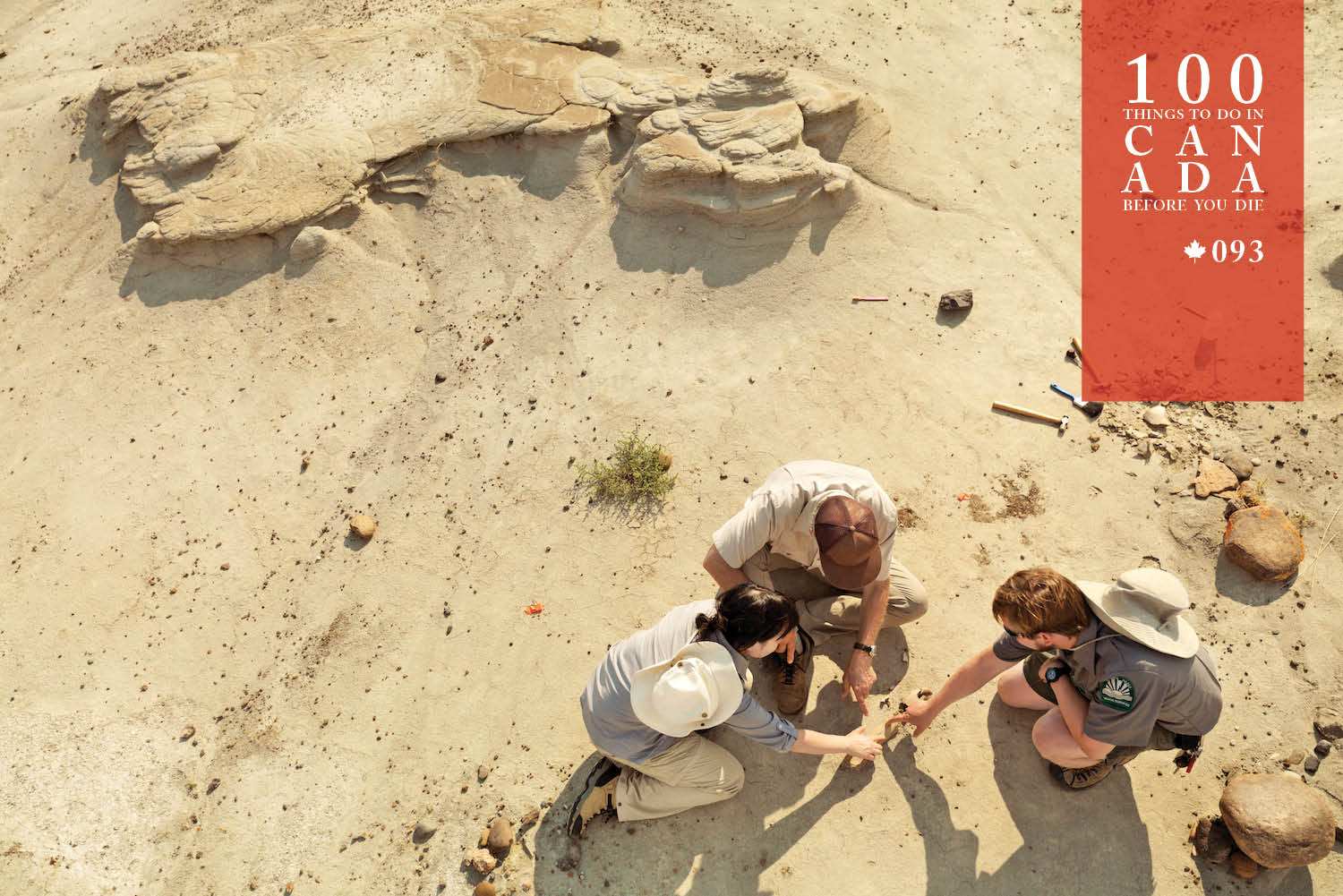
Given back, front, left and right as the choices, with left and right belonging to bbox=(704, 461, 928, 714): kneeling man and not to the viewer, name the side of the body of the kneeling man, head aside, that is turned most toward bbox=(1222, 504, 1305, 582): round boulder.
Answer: left

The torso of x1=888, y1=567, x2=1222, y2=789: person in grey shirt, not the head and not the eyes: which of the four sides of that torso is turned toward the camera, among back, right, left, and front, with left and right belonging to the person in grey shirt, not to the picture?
left

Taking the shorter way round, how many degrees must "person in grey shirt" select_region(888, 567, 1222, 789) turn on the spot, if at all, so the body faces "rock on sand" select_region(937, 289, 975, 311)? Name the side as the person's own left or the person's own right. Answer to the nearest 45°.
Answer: approximately 90° to the person's own right

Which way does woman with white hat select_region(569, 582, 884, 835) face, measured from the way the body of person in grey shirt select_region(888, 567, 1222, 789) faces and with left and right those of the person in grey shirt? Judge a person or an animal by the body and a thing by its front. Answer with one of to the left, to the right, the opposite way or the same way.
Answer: the opposite way

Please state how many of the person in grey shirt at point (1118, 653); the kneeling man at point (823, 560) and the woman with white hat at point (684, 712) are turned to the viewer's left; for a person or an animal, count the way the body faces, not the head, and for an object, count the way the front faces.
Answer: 1

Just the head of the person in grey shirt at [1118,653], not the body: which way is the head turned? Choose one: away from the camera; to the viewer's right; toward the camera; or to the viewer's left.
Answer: to the viewer's left

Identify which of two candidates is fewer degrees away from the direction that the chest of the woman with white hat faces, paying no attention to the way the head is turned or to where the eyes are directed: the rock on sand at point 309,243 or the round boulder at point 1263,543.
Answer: the round boulder

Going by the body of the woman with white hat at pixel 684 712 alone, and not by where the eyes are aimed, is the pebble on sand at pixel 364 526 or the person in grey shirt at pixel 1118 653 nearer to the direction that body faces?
the person in grey shirt

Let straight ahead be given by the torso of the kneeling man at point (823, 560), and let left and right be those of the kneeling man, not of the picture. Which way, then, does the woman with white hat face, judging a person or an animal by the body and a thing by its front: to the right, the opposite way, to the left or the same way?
to the left

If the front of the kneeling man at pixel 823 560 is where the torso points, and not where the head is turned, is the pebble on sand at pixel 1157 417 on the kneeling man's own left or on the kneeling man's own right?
on the kneeling man's own left

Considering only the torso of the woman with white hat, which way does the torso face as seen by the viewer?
to the viewer's right

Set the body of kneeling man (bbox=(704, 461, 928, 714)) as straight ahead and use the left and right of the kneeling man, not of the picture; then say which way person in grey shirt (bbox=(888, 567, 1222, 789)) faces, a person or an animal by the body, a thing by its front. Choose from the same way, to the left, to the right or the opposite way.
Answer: to the right

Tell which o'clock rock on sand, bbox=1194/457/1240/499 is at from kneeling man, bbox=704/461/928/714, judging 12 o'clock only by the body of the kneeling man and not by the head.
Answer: The rock on sand is roughly at 8 o'clock from the kneeling man.

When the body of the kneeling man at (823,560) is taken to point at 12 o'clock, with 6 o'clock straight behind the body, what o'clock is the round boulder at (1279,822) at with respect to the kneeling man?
The round boulder is roughly at 10 o'clock from the kneeling man.
